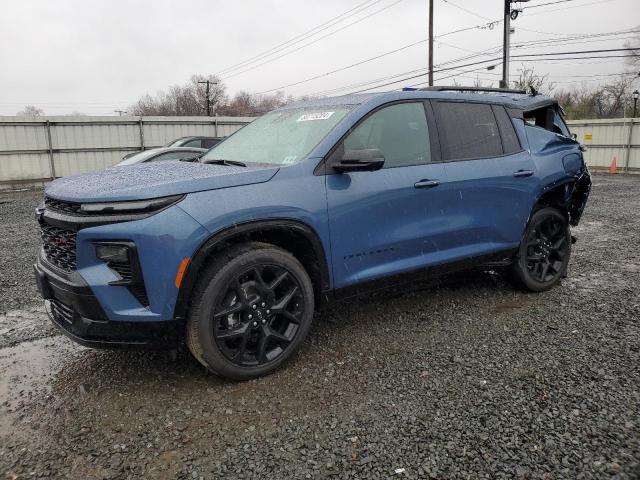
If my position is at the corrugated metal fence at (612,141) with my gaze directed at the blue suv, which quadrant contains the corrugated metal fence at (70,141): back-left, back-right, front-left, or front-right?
front-right

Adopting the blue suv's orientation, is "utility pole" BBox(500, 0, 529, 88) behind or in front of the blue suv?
behind

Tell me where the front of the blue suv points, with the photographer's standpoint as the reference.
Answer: facing the viewer and to the left of the viewer

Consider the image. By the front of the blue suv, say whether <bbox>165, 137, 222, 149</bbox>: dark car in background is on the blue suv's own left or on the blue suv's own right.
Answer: on the blue suv's own right

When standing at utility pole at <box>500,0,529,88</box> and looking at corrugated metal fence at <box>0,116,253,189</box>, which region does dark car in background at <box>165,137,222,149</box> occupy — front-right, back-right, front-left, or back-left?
front-left

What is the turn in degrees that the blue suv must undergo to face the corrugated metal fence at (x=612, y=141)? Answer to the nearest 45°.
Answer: approximately 180°

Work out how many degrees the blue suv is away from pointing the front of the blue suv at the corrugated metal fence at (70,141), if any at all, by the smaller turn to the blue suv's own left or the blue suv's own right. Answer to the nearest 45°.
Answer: approximately 90° to the blue suv's own right
